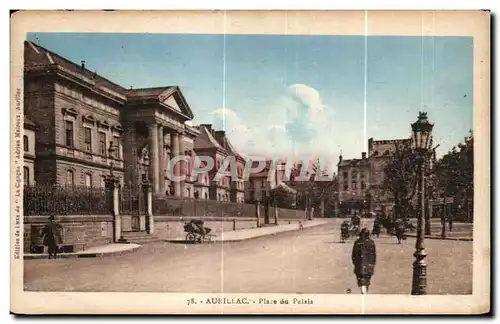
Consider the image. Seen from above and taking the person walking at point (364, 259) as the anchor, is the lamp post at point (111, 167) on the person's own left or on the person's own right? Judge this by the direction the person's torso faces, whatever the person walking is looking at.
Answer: on the person's own left

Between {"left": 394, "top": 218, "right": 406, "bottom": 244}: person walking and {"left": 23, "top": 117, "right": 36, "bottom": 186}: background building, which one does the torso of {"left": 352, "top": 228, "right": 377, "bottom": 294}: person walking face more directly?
the person walking

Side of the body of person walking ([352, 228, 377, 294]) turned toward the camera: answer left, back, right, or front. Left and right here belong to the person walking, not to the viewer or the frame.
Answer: back
